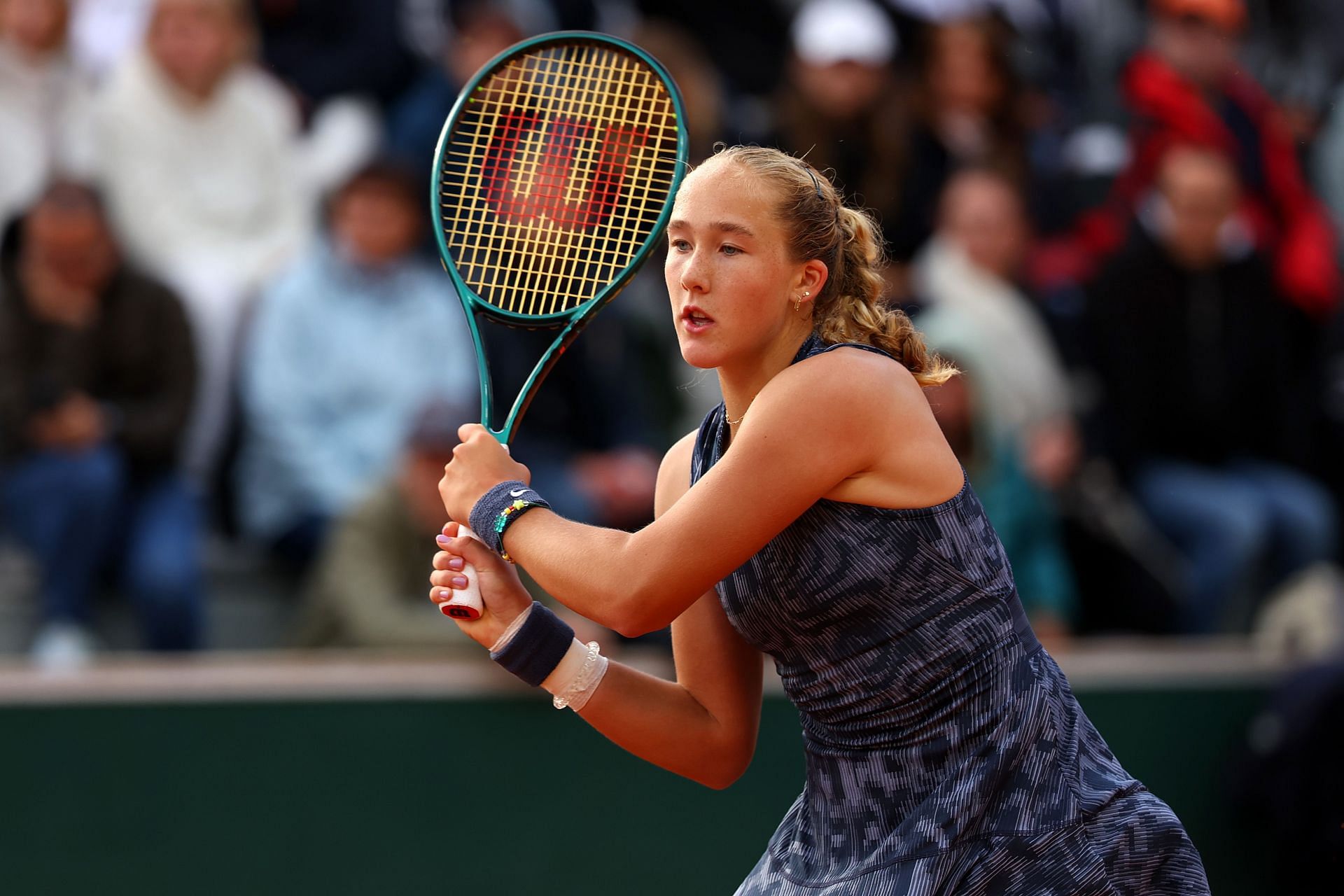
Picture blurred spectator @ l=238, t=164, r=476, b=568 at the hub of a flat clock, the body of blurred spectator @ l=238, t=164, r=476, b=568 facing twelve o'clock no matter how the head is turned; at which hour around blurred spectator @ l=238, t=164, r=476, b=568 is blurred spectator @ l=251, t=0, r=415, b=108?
blurred spectator @ l=251, t=0, r=415, b=108 is roughly at 6 o'clock from blurred spectator @ l=238, t=164, r=476, b=568.

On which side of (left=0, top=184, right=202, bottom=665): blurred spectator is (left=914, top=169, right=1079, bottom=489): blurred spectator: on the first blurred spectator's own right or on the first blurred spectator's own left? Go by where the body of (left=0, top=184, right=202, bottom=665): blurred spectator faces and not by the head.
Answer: on the first blurred spectator's own left

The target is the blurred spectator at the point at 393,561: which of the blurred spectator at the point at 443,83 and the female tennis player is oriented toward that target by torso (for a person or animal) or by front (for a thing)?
the blurred spectator at the point at 443,83

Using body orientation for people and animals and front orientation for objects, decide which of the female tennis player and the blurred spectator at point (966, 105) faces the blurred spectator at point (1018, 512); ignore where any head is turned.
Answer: the blurred spectator at point (966, 105)

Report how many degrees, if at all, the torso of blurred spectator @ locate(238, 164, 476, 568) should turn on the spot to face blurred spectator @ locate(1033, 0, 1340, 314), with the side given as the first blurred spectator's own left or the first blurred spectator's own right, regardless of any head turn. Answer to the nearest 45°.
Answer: approximately 90° to the first blurred spectator's own left

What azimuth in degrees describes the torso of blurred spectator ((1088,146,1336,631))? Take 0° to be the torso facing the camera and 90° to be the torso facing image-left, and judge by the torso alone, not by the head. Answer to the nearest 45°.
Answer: approximately 0°

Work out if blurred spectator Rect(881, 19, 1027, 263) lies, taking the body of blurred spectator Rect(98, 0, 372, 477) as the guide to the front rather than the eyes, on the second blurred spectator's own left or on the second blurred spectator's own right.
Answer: on the second blurred spectator's own left

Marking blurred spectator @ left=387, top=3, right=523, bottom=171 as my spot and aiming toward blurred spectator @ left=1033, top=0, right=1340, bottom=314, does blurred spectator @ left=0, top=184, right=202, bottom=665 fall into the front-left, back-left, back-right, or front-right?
back-right

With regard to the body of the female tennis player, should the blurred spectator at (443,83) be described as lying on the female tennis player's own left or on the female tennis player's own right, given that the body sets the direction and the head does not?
on the female tennis player's own right

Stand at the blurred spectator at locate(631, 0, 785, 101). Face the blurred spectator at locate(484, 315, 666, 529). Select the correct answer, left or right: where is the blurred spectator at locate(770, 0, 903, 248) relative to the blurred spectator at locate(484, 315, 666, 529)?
left

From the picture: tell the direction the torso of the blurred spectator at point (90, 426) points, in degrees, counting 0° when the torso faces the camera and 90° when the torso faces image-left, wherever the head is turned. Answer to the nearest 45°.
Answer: approximately 0°
